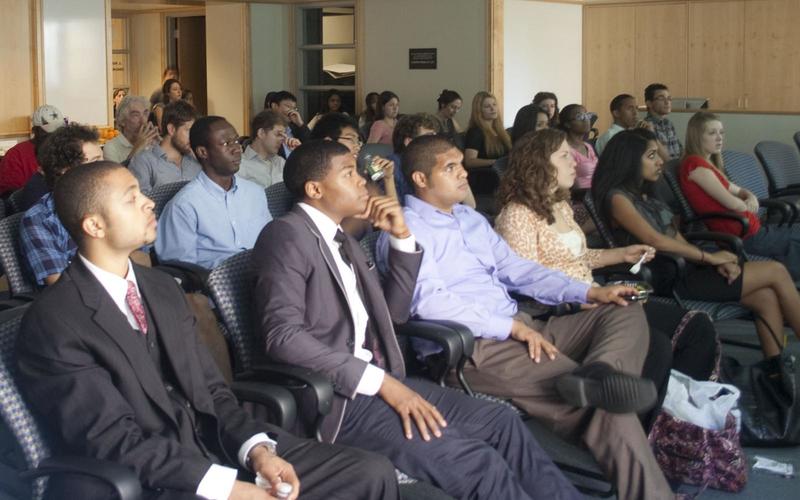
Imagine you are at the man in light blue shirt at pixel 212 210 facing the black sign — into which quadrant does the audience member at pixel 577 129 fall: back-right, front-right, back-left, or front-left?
front-right

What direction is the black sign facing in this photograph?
toward the camera

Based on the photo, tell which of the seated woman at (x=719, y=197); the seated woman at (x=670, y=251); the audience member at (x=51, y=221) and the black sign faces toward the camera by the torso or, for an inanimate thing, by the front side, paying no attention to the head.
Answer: the black sign

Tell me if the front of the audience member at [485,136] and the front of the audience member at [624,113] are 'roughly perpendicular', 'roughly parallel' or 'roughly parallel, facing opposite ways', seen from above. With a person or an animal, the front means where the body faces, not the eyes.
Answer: roughly parallel

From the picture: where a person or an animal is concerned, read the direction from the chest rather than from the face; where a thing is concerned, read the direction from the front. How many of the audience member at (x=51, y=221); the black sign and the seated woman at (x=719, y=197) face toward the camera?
1
